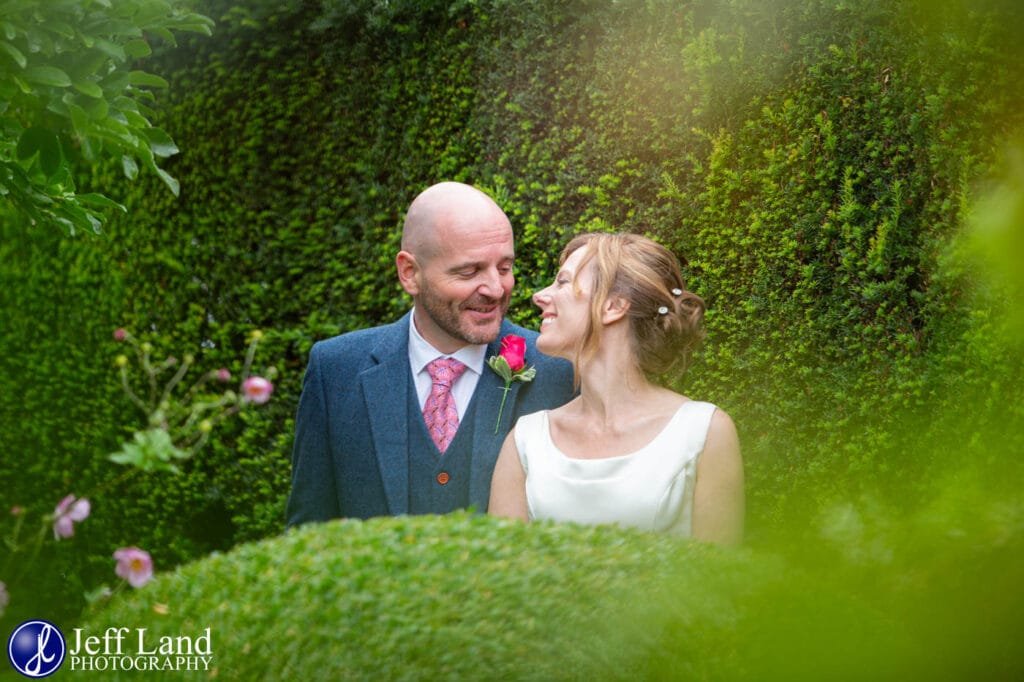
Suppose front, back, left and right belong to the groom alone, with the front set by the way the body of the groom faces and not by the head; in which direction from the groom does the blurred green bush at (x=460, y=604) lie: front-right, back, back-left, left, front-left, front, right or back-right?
front-right

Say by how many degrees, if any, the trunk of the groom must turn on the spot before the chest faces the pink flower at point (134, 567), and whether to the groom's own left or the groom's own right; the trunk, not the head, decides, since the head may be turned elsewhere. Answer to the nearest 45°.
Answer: approximately 90° to the groom's own right

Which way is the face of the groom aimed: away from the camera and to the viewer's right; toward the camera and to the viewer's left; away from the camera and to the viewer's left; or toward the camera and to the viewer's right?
toward the camera and to the viewer's right

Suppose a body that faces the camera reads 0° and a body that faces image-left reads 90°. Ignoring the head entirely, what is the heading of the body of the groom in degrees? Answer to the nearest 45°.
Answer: approximately 315°

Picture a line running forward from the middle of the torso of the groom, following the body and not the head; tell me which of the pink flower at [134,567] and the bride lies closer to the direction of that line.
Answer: the bride

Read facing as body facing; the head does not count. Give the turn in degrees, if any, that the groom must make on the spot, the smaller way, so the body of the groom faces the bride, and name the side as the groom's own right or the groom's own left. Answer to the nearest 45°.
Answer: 0° — they already face them

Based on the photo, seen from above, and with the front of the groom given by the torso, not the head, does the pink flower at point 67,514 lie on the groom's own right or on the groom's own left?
on the groom's own right

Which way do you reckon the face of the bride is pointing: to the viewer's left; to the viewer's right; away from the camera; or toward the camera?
to the viewer's left
